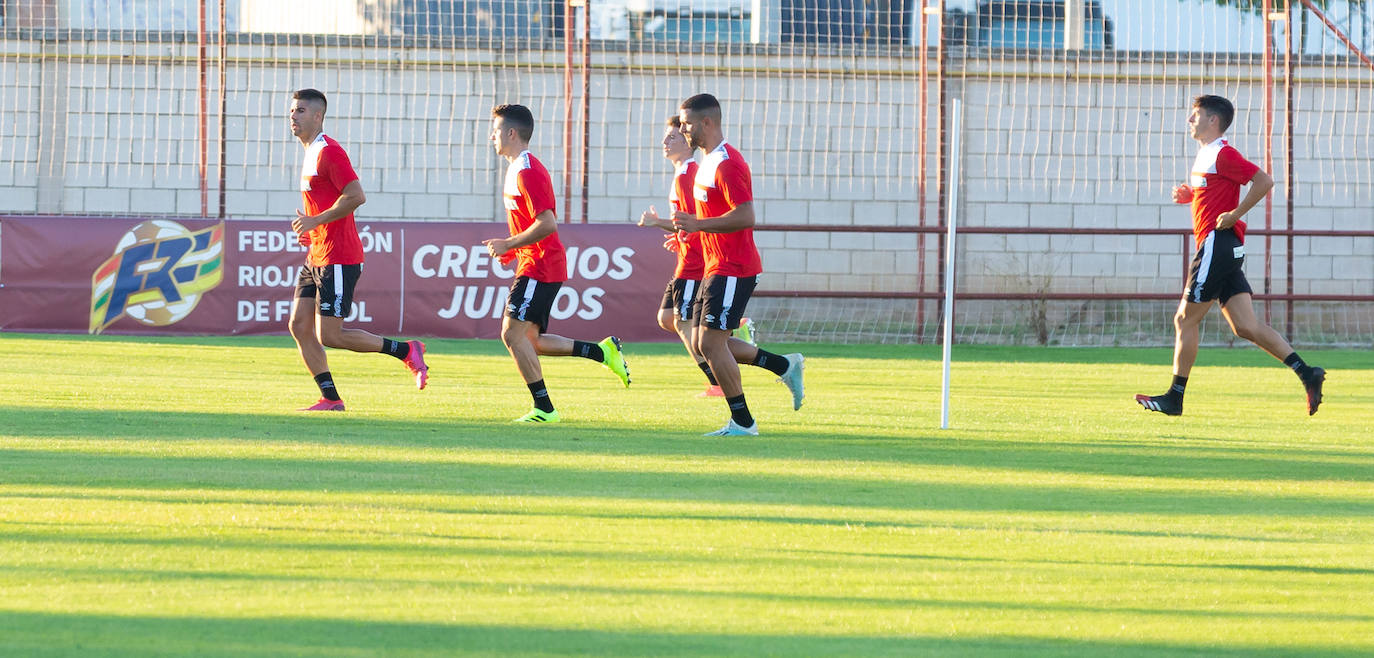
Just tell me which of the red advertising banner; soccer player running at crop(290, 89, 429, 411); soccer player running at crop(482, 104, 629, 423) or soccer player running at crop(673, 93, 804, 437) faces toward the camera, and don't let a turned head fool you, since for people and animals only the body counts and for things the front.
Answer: the red advertising banner

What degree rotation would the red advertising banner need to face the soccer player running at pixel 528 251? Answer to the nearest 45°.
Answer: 0° — it already faces them

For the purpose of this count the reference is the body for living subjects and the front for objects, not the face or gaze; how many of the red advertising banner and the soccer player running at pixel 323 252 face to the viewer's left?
1

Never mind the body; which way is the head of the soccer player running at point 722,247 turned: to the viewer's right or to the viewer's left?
to the viewer's left

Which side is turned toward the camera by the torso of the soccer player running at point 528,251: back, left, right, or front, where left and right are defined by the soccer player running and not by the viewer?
left

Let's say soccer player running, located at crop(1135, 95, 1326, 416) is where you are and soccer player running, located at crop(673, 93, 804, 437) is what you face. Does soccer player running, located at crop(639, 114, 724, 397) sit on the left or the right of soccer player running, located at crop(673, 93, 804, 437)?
right

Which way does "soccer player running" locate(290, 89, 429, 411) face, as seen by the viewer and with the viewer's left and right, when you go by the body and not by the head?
facing to the left of the viewer

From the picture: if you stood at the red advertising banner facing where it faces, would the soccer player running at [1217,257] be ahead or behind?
ahead

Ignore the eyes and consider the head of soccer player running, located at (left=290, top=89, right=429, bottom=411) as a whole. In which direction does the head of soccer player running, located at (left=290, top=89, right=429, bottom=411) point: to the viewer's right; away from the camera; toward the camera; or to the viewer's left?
to the viewer's left

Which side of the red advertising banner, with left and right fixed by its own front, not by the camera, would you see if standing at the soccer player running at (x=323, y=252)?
front

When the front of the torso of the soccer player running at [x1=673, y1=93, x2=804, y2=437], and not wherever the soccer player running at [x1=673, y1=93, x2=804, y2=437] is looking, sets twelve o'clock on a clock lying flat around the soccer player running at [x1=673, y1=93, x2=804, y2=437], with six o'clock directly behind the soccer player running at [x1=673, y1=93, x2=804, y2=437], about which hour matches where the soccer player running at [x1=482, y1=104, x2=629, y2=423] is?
the soccer player running at [x1=482, y1=104, x2=629, y2=423] is roughly at 1 o'clock from the soccer player running at [x1=673, y1=93, x2=804, y2=437].

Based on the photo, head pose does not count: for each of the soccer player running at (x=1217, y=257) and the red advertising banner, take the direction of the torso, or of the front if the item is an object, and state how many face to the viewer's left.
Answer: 1

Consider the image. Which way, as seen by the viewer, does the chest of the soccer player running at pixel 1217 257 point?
to the viewer's left

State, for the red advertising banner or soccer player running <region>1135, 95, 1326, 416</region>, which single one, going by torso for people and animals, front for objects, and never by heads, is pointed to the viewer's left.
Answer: the soccer player running

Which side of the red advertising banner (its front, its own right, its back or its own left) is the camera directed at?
front

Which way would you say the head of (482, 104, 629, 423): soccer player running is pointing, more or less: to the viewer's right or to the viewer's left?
to the viewer's left

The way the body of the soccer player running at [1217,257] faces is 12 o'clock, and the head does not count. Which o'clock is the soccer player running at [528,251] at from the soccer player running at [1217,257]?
the soccer player running at [528,251] is roughly at 11 o'clock from the soccer player running at [1217,257].

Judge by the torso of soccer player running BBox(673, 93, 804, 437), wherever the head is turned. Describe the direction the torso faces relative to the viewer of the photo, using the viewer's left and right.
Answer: facing to the left of the viewer

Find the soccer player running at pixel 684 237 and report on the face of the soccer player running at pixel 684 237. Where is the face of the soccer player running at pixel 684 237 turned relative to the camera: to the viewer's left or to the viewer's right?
to the viewer's left

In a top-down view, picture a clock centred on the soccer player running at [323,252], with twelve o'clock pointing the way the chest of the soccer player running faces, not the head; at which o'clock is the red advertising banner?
The red advertising banner is roughly at 3 o'clock from the soccer player running.
